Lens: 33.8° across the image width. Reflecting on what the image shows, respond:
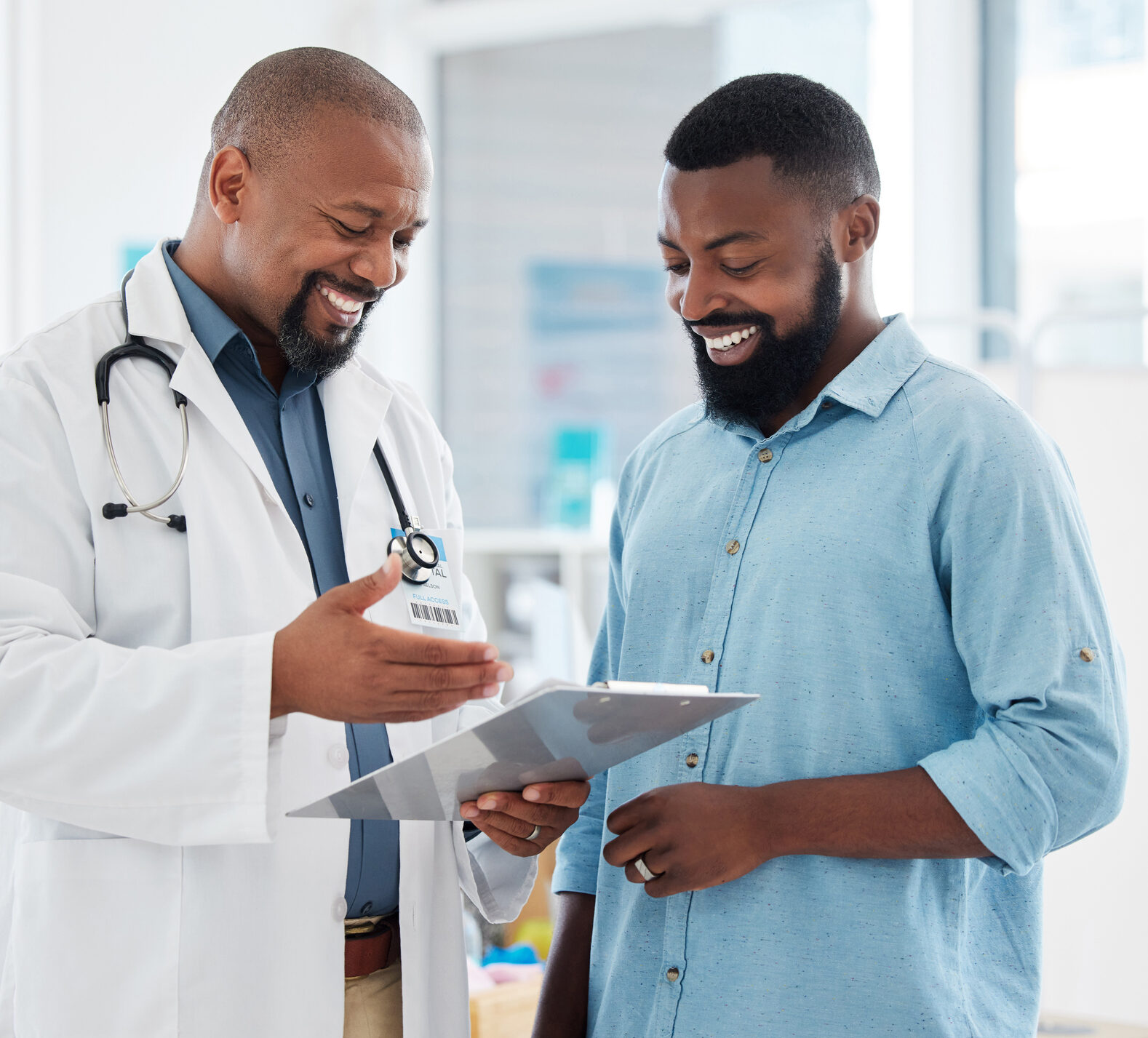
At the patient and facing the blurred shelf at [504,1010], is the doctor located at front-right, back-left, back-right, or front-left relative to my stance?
front-left

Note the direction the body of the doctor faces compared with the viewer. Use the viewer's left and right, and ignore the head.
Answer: facing the viewer and to the right of the viewer

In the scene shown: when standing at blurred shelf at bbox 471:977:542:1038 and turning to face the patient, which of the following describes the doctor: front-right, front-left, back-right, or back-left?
front-right

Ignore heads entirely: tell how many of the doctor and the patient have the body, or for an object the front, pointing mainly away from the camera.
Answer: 0

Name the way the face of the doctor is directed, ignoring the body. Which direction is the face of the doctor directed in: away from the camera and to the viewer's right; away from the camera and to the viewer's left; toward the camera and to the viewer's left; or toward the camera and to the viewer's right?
toward the camera and to the viewer's right

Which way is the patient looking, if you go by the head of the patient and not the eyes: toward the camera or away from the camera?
toward the camera

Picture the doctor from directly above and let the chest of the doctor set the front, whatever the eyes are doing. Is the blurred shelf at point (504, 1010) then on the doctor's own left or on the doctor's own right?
on the doctor's own left

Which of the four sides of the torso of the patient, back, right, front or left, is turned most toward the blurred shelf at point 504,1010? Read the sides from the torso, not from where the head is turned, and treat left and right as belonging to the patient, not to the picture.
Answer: right

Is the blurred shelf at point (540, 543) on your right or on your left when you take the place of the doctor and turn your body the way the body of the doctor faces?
on your left

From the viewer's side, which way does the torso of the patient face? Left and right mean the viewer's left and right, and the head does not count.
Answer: facing the viewer and to the left of the viewer

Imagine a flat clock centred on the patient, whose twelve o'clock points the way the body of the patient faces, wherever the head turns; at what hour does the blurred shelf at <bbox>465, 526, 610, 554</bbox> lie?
The blurred shelf is roughly at 4 o'clock from the patient.
